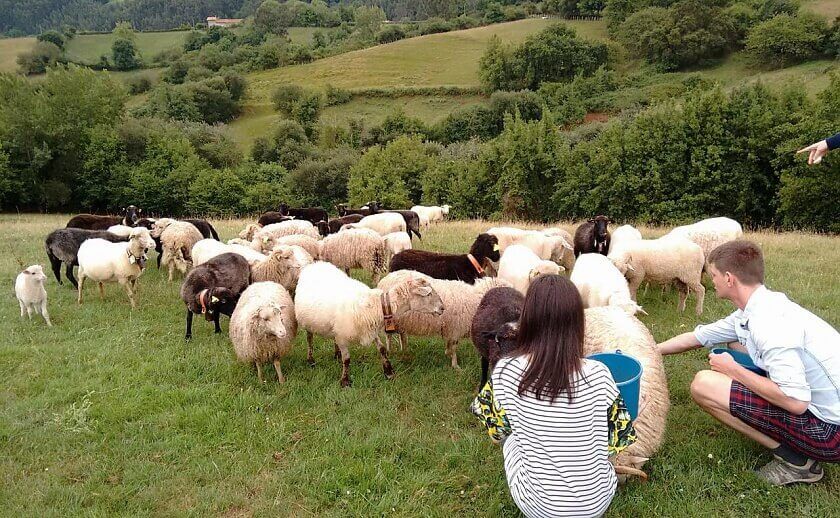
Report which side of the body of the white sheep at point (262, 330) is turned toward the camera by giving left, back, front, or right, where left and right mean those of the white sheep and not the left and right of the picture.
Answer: front

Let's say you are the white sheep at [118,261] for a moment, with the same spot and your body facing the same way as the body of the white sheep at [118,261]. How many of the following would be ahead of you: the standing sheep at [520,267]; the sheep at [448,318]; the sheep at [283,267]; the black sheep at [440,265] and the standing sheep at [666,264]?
5

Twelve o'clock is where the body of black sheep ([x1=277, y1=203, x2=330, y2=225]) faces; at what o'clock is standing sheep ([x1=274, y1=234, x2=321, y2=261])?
The standing sheep is roughly at 9 o'clock from the black sheep.

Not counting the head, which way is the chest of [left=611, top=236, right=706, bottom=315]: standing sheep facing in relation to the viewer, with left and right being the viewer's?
facing to the left of the viewer

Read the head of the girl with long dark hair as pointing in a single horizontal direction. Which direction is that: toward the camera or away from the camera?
away from the camera

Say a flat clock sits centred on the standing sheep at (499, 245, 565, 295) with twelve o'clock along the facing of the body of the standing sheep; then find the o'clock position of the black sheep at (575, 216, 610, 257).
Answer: The black sheep is roughly at 10 o'clock from the standing sheep.

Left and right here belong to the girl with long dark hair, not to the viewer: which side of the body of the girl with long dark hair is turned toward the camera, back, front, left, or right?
back

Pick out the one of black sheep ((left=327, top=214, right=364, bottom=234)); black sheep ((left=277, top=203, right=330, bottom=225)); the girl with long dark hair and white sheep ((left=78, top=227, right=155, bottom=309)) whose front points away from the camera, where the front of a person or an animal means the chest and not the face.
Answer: the girl with long dark hair

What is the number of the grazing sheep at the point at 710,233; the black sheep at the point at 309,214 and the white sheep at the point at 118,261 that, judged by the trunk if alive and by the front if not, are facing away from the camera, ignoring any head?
0

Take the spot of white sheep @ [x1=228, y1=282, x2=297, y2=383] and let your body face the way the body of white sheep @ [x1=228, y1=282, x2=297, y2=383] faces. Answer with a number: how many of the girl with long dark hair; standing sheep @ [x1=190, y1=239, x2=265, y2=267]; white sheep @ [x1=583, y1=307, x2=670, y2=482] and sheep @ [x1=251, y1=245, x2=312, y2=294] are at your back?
2

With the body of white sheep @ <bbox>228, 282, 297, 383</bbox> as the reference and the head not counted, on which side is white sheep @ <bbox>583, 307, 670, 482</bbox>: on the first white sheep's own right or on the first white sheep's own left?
on the first white sheep's own left

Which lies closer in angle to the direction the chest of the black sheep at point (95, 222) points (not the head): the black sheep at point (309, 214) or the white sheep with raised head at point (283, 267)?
the black sheep
